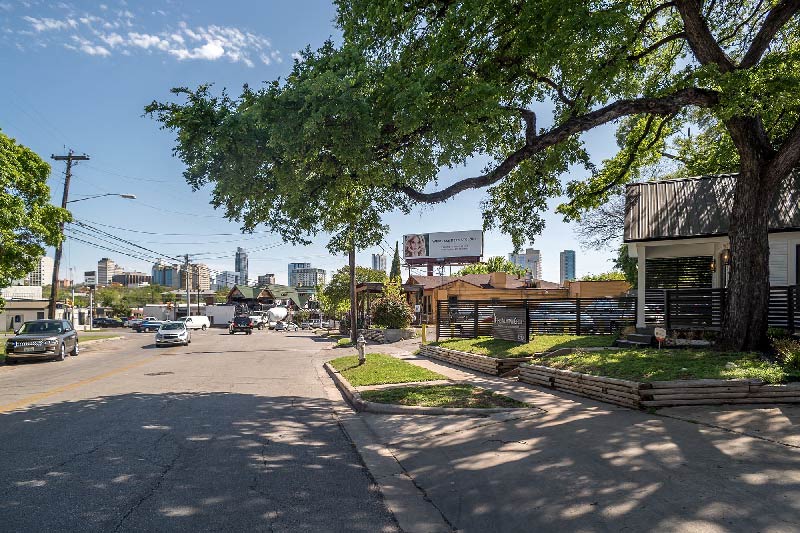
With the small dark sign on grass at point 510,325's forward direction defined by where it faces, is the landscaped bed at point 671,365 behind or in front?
in front

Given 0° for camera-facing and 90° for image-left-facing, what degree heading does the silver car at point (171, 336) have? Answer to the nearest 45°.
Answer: approximately 45°

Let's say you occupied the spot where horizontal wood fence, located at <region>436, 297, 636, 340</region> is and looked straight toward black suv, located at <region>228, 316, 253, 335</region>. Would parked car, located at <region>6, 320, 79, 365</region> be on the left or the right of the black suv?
left

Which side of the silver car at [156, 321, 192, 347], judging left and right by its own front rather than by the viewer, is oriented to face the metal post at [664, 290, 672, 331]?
left

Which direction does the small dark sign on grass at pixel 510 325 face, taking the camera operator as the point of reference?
facing the viewer

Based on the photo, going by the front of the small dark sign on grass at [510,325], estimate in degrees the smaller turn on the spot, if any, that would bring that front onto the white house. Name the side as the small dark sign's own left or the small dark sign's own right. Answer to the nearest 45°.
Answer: approximately 90° to the small dark sign's own left

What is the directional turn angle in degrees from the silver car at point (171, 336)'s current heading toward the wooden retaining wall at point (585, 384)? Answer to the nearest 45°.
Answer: approximately 45° to its left

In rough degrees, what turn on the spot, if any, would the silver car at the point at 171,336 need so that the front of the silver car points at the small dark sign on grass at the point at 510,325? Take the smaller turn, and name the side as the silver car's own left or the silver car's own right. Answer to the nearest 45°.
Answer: approximately 90° to the silver car's own left

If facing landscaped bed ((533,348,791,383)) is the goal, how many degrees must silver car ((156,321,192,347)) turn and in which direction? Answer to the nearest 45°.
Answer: approximately 45° to its left

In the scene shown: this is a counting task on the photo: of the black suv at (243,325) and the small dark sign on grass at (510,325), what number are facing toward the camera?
1

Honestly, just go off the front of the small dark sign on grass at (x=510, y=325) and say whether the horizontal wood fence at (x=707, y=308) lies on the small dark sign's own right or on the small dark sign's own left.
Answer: on the small dark sign's own left

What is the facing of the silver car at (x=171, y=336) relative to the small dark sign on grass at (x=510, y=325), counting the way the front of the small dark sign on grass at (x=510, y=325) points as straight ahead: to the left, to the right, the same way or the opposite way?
the same way

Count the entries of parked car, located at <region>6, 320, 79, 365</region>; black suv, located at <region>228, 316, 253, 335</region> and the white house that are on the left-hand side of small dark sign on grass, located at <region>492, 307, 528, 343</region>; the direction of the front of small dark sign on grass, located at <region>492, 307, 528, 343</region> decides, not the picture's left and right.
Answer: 1

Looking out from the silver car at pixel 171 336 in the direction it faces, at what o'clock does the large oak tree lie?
The large oak tree is roughly at 10 o'clock from the silver car.

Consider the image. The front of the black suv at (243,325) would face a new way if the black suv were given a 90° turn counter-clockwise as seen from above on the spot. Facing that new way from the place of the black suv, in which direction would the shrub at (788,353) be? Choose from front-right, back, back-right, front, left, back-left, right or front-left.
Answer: left
